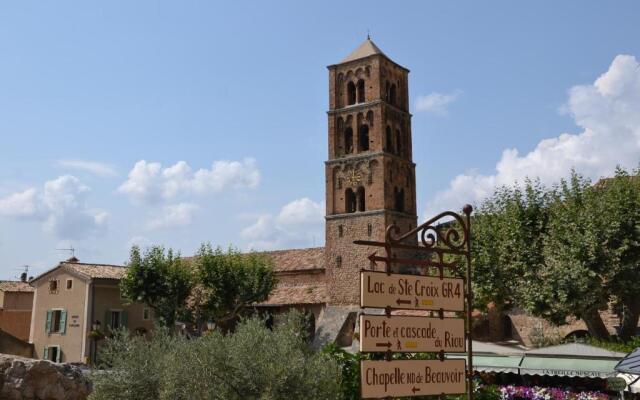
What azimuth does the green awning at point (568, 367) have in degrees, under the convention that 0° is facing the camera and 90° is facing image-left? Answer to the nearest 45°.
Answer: approximately 0°

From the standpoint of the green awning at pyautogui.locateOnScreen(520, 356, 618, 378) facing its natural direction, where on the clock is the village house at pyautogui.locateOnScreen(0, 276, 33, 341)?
The village house is roughly at 4 o'clock from the green awning.

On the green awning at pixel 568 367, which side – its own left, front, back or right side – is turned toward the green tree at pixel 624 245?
back

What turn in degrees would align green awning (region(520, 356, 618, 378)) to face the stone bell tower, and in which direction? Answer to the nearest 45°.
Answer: approximately 135° to its right

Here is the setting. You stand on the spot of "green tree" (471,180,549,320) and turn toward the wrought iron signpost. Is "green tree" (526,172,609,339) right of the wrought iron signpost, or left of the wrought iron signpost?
left

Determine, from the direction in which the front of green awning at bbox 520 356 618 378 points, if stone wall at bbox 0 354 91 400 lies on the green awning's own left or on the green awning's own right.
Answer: on the green awning's own right

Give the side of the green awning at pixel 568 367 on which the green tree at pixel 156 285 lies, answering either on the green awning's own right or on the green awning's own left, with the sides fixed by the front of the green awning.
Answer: on the green awning's own right

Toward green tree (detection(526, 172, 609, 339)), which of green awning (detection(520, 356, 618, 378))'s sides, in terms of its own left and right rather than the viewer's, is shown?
back

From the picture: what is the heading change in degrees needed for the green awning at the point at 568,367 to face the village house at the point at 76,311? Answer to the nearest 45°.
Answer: approximately 135° to its right

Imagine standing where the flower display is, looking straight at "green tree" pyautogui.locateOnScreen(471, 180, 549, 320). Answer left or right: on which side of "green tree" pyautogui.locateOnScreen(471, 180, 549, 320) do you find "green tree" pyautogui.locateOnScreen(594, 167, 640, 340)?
right

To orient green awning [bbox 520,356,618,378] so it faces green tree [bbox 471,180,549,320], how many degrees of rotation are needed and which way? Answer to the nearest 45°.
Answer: approximately 180°

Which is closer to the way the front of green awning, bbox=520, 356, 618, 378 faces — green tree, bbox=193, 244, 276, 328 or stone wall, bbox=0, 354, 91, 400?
the stone wall

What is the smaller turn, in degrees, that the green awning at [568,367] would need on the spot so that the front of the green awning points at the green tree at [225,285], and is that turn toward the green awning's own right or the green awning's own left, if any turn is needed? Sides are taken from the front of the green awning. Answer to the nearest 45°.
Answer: approximately 135° to the green awning's own right

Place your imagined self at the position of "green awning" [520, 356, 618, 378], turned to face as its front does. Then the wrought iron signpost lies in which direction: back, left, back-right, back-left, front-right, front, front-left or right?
front
